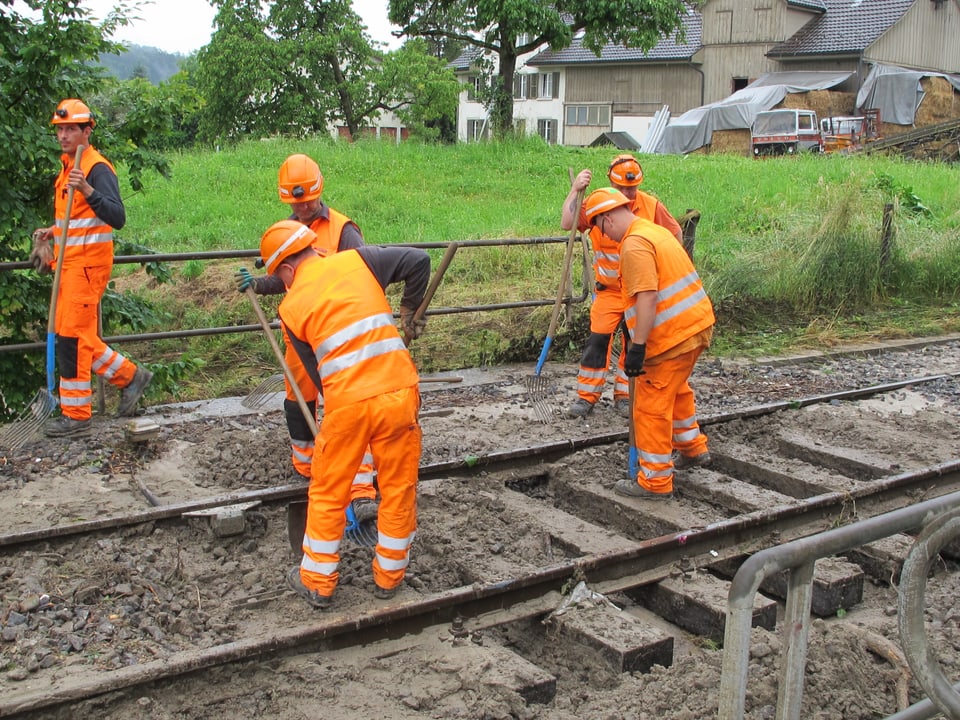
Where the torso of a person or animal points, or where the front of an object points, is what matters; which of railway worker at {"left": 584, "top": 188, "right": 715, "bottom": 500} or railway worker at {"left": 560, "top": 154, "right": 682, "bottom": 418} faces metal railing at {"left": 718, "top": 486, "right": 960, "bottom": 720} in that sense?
railway worker at {"left": 560, "top": 154, "right": 682, "bottom": 418}

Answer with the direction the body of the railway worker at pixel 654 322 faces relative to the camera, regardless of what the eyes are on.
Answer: to the viewer's left

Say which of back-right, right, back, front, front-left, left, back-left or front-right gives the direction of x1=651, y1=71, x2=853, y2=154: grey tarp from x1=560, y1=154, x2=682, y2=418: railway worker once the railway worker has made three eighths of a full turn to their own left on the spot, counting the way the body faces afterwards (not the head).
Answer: front-left

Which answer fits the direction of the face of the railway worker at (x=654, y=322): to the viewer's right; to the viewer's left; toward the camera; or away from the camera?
to the viewer's left

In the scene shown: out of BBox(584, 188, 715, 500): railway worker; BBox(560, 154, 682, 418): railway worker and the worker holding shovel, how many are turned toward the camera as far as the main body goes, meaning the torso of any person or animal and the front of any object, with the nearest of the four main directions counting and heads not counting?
1

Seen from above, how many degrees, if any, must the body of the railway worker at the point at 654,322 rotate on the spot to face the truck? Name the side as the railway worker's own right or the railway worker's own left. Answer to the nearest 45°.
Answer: approximately 90° to the railway worker's own right

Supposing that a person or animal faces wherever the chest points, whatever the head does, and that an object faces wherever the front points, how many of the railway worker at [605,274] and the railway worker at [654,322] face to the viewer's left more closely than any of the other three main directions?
1

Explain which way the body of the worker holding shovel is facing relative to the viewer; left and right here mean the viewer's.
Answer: facing away from the viewer and to the left of the viewer

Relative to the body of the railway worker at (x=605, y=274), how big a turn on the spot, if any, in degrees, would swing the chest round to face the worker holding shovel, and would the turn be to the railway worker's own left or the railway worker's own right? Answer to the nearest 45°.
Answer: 0° — they already face them

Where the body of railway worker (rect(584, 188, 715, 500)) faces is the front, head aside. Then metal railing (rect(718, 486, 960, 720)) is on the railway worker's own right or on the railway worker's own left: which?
on the railway worker's own left

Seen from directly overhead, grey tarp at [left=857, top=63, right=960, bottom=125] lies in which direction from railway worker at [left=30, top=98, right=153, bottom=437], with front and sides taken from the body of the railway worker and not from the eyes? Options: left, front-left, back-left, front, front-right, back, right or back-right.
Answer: back

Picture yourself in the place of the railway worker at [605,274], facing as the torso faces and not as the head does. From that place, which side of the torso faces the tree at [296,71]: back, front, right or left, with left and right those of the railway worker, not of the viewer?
back

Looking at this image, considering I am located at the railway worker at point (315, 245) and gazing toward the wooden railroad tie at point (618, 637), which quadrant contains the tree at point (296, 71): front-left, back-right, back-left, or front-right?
back-left
